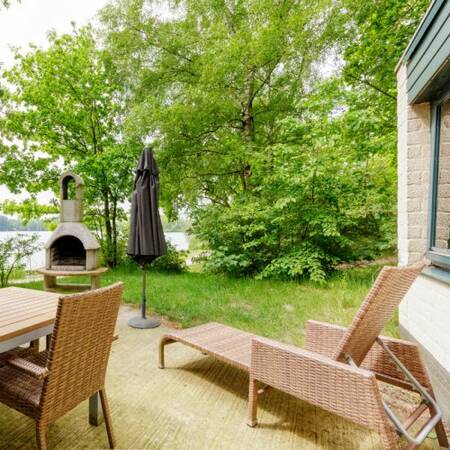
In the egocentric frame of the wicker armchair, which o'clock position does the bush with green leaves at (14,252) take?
The bush with green leaves is roughly at 1 o'clock from the wicker armchair.

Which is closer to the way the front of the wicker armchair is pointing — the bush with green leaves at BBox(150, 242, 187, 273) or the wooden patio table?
the wooden patio table

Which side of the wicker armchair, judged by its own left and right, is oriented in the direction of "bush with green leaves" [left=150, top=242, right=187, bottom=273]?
right

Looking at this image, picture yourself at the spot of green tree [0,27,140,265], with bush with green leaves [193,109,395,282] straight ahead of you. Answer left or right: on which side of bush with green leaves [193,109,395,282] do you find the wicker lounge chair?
right

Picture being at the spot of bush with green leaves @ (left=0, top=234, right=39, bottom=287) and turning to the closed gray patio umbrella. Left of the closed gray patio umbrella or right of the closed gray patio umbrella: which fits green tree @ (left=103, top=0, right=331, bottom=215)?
left

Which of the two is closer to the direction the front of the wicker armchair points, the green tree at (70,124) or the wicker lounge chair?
the green tree

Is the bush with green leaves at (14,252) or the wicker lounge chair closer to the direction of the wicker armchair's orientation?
the bush with green leaves

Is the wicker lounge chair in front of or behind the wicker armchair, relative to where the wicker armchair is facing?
behind

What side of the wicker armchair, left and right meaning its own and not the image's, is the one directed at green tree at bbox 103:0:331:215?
right

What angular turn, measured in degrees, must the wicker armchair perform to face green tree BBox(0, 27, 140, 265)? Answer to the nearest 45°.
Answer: approximately 45° to its right

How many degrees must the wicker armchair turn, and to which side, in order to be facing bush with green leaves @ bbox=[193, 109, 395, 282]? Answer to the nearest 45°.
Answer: approximately 90° to its right

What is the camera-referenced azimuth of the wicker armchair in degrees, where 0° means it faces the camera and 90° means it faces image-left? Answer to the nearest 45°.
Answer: approximately 135°

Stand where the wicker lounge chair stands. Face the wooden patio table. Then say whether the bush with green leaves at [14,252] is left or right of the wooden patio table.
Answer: right

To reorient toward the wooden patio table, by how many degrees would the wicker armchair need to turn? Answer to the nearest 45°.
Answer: approximately 45° to its right

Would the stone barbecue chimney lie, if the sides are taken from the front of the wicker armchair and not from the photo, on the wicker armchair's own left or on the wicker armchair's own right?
on the wicker armchair's own right
